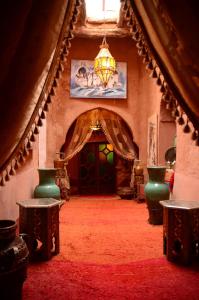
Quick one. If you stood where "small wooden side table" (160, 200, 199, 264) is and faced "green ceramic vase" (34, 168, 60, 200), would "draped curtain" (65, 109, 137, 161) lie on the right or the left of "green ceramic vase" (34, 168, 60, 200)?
right

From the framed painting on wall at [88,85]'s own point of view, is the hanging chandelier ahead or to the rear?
ahead

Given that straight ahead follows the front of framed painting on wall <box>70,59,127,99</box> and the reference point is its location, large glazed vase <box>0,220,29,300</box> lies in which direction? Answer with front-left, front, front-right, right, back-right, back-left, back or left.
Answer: front

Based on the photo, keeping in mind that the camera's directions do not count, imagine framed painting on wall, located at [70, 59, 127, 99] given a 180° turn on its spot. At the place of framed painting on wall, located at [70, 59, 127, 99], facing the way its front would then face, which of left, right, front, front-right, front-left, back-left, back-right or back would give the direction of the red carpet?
back

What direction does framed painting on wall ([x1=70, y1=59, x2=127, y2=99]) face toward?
toward the camera

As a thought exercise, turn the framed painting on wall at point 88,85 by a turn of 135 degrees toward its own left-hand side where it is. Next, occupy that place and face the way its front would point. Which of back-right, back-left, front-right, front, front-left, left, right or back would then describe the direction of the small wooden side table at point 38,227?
back-right

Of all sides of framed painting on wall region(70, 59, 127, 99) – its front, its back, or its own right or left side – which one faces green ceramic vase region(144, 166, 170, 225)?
front

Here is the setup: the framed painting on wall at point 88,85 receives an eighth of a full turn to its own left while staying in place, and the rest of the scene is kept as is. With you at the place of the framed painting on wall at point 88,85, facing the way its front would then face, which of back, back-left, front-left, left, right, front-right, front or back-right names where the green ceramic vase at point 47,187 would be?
front-right

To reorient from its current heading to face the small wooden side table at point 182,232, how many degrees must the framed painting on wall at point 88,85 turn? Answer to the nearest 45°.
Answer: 0° — it already faces it

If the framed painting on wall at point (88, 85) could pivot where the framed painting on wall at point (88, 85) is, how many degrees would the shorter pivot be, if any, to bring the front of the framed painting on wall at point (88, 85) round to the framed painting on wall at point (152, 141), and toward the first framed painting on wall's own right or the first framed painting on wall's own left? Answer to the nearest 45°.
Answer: approximately 45° to the first framed painting on wall's own left
